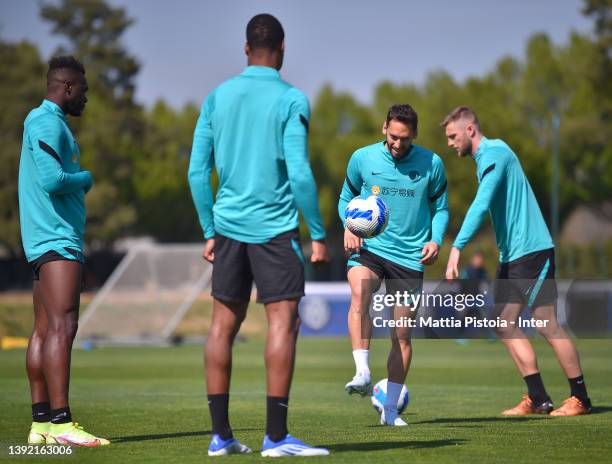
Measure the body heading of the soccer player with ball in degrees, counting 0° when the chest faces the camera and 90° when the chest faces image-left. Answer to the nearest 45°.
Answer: approximately 0°

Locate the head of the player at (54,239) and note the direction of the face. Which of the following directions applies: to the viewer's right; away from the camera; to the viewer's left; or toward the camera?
to the viewer's right

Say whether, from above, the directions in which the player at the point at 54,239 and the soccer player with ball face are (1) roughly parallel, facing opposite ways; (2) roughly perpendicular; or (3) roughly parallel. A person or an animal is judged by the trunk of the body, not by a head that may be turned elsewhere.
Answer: roughly perpendicular

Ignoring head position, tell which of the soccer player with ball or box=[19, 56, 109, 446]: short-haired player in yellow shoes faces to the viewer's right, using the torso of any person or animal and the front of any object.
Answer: the short-haired player in yellow shoes

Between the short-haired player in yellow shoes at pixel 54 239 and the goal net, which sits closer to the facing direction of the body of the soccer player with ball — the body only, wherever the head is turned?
the short-haired player in yellow shoes

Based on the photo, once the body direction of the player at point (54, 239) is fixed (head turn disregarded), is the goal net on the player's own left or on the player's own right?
on the player's own left

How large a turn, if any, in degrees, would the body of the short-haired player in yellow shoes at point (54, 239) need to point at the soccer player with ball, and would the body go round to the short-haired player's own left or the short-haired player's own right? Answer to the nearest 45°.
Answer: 0° — they already face them

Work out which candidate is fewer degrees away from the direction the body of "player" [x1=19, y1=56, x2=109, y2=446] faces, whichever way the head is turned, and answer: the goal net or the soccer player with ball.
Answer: the soccer player with ball

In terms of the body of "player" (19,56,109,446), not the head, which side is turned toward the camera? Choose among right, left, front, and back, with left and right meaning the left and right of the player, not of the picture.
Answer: right

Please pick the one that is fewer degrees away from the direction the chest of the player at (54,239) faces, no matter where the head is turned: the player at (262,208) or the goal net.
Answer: the player

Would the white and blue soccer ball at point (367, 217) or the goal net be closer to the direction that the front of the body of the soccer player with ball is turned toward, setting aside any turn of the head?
the white and blue soccer ball

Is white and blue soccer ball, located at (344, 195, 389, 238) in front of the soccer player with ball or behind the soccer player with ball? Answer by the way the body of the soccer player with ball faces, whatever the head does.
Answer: in front

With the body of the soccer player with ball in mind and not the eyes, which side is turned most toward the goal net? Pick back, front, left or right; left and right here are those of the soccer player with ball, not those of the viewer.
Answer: back
